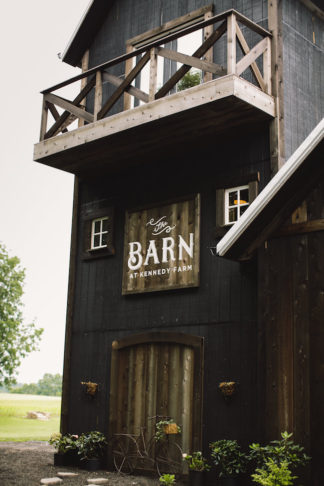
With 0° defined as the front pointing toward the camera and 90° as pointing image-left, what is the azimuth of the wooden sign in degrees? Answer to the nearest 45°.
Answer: approximately 45°

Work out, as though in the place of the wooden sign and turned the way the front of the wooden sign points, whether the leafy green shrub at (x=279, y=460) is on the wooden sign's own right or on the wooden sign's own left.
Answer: on the wooden sign's own left

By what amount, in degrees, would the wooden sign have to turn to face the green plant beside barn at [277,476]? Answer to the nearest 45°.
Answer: approximately 90° to its left
